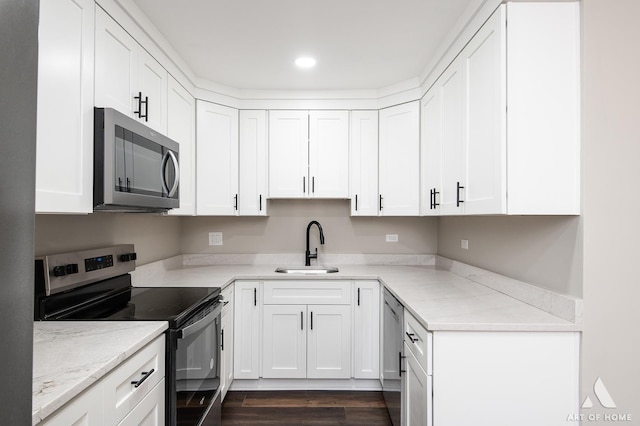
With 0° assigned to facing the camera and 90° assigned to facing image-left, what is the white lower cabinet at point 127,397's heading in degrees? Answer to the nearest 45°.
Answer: approximately 315°

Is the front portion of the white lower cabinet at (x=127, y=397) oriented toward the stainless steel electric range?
no

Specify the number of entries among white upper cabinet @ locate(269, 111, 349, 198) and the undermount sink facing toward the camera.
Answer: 2

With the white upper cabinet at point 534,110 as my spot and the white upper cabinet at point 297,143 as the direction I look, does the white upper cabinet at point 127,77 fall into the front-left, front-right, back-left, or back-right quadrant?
front-left

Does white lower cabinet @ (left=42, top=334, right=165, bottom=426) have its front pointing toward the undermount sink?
no

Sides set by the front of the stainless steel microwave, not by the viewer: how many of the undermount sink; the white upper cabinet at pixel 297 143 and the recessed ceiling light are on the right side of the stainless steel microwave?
0

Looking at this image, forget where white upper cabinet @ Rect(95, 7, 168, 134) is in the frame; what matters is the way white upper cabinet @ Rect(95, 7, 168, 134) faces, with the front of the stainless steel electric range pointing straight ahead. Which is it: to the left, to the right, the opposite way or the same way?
the same way

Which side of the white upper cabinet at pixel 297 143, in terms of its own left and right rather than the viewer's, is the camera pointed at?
front

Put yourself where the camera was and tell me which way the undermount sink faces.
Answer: facing the viewer

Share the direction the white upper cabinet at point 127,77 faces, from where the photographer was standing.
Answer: facing the viewer and to the right of the viewer

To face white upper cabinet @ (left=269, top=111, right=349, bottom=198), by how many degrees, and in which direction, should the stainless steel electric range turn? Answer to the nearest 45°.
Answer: approximately 90° to its left
